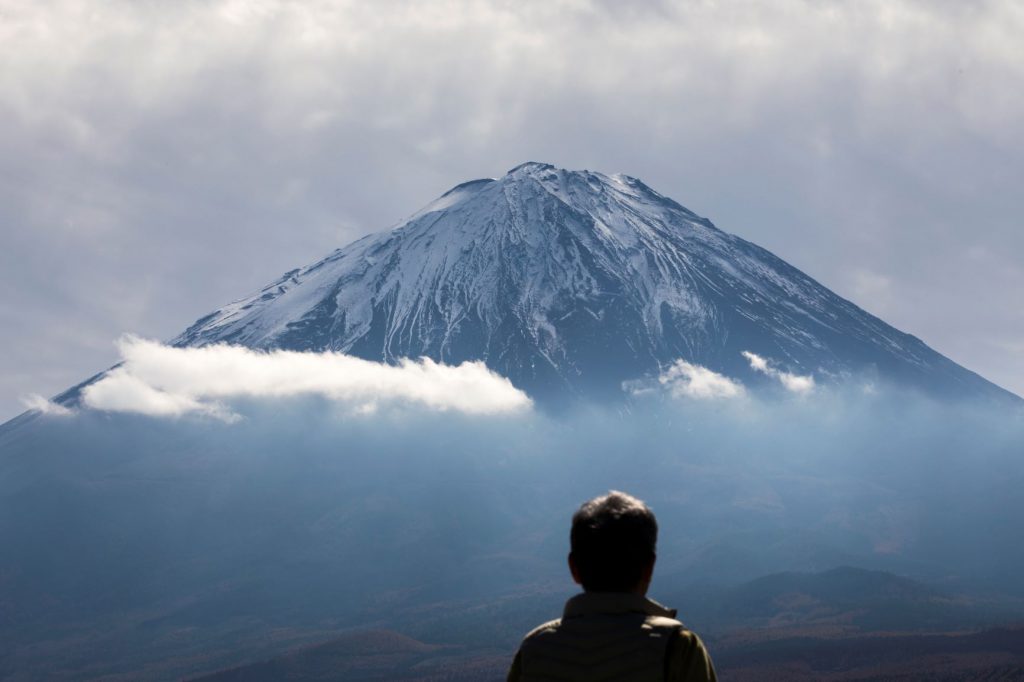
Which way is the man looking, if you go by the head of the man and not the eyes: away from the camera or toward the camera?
away from the camera

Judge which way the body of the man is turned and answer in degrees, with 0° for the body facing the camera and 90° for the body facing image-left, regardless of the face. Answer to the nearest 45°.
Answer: approximately 180°
